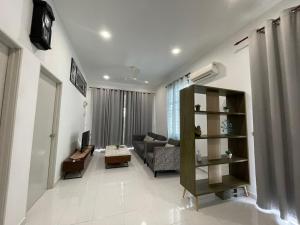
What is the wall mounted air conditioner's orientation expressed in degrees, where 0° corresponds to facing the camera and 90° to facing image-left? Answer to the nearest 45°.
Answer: approximately 45°

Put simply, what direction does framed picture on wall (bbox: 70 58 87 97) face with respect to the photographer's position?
facing to the right of the viewer

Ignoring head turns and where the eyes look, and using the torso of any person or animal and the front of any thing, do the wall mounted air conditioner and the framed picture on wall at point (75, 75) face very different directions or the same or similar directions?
very different directions

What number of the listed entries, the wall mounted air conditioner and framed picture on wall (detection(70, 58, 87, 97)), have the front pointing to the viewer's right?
1

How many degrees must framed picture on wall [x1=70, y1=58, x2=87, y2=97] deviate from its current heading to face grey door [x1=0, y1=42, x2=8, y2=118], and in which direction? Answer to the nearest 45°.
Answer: approximately 90° to its right

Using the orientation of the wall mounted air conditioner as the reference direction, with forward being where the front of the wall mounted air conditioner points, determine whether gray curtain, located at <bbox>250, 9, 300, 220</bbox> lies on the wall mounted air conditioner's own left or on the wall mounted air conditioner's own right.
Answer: on the wall mounted air conditioner's own left

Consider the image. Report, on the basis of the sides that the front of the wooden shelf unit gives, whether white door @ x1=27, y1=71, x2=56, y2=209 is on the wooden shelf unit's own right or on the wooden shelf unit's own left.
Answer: on the wooden shelf unit's own right

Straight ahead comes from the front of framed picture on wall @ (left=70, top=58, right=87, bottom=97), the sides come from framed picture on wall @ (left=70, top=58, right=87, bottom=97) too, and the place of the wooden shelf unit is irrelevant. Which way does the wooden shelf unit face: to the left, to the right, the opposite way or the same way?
to the right
